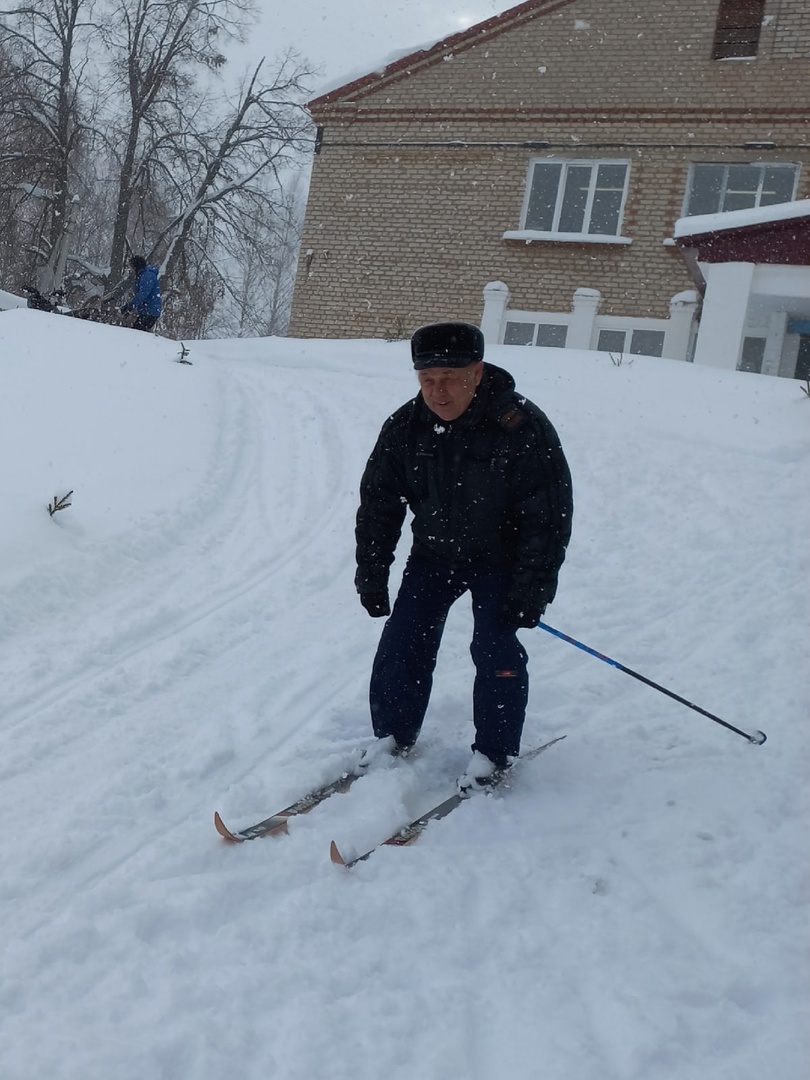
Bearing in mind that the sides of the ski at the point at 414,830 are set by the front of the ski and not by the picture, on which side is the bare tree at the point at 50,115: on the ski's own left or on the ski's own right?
on the ski's own right

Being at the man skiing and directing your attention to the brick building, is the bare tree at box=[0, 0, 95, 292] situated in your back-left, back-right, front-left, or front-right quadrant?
front-left

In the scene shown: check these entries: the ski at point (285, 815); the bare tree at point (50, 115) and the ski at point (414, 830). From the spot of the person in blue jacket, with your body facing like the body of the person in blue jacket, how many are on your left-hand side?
2

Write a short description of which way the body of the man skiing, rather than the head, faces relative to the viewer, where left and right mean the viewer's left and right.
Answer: facing the viewer and to the left of the viewer

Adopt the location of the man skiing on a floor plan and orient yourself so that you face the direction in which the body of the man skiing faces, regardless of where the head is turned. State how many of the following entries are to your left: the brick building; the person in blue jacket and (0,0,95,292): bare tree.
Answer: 0

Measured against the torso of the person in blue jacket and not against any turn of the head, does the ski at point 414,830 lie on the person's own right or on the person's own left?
on the person's own left

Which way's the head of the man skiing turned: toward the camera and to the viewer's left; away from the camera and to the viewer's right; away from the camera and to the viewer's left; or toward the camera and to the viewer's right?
toward the camera and to the viewer's left

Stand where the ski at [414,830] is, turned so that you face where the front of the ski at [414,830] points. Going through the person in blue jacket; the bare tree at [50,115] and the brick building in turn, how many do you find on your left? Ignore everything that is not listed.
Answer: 0

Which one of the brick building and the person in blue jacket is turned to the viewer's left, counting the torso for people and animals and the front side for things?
the person in blue jacket

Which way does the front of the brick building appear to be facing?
toward the camera

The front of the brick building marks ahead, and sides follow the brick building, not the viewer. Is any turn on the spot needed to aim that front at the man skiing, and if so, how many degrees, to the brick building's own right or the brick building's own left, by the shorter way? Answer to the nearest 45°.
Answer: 0° — it already faces them

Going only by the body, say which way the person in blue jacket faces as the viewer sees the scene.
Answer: to the viewer's left

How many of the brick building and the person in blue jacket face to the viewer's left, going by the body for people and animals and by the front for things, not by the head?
1

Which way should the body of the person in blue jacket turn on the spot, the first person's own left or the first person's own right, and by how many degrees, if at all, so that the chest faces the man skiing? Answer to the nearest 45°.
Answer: approximately 90° to the first person's own left

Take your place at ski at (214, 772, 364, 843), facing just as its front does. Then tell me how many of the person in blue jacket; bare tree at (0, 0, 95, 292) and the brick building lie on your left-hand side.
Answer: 0
